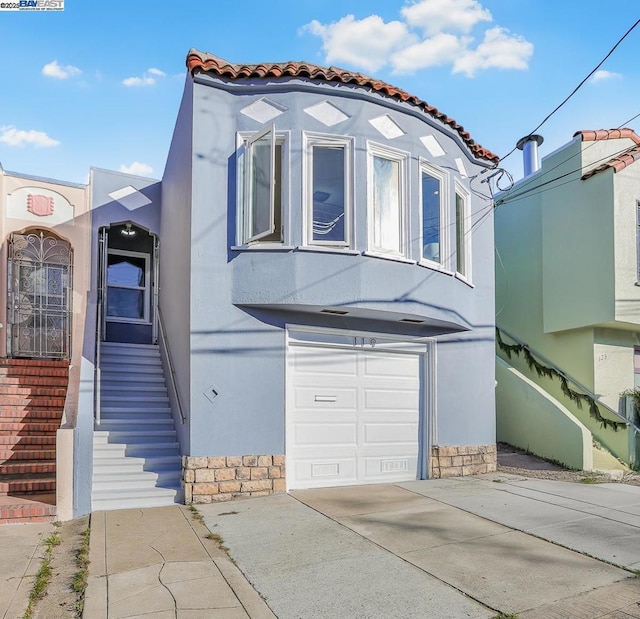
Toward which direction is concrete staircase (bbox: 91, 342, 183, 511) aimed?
toward the camera

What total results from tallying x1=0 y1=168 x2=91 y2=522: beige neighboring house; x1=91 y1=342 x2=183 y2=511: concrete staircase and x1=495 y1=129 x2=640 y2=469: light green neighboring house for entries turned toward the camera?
3

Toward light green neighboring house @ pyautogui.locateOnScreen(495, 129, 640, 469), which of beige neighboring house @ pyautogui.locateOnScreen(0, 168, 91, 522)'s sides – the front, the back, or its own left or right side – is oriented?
left

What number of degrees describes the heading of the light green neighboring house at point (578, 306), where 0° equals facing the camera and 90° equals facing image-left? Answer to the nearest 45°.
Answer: approximately 0°

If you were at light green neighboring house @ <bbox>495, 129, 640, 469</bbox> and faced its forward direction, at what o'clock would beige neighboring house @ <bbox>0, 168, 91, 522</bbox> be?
beige neighboring house @ <bbox>0, 168, 91, 522</bbox> is roughly at 2 o'clock from light green neighboring house @ <bbox>495, 129, 640, 469</bbox>.

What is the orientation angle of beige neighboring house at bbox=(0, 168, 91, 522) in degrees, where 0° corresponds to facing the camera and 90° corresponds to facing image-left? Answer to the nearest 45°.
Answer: approximately 0°
